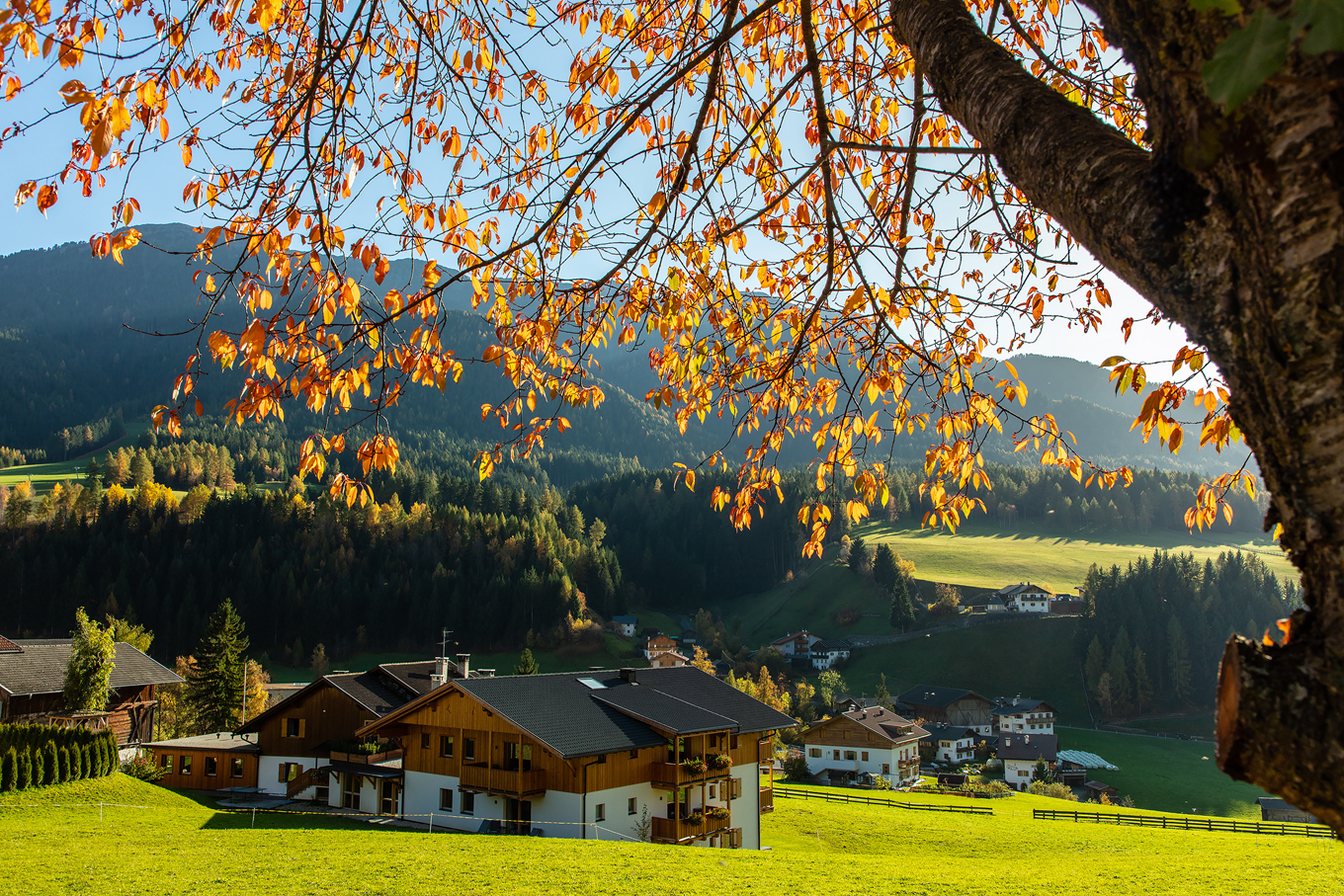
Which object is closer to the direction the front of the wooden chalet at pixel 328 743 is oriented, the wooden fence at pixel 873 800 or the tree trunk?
the tree trunk

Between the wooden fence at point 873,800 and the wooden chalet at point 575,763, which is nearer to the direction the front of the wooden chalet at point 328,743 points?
the wooden chalet

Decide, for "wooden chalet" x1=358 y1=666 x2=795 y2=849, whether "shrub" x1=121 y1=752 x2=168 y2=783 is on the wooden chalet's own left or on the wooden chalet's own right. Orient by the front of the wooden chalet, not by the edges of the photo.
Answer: on the wooden chalet's own right

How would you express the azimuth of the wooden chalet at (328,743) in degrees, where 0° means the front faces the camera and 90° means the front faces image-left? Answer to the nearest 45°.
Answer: approximately 45°

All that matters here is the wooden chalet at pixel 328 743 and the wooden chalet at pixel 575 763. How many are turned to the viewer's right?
0

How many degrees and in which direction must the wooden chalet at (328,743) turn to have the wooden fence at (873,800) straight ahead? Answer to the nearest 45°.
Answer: approximately 135° to its left

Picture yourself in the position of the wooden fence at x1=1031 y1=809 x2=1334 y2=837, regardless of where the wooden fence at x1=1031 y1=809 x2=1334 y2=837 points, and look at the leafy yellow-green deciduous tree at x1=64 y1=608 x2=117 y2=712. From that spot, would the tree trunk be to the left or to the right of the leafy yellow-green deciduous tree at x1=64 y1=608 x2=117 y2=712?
left

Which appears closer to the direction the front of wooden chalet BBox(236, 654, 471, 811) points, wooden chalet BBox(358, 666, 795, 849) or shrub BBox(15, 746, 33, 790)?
the shrub

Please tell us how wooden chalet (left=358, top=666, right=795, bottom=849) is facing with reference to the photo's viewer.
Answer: facing the viewer and to the left of the viewer
